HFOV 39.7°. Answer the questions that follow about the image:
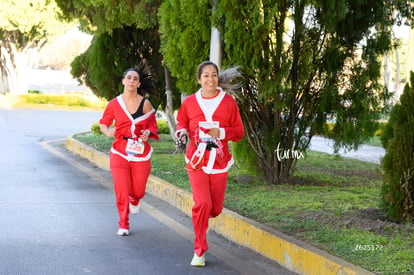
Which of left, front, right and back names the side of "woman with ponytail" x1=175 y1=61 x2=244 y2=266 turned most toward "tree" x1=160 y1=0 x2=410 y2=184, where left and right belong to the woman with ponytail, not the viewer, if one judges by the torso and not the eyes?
back

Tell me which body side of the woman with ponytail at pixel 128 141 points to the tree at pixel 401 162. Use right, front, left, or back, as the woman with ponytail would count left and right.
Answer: left

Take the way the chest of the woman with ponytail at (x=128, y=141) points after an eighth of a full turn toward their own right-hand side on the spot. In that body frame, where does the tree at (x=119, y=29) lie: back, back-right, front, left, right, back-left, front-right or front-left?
back-right

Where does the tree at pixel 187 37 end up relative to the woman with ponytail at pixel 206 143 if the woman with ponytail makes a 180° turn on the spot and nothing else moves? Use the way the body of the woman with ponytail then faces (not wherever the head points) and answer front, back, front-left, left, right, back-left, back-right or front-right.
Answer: front

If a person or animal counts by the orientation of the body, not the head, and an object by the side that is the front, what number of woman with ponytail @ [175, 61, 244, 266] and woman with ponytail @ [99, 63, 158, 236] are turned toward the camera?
2

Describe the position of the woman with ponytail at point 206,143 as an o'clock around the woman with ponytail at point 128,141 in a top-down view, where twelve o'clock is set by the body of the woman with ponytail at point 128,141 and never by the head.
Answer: the woman with ponytail at point 206,143 is roughly at 11 o'clock from the woman with ponytail at point 128,141.

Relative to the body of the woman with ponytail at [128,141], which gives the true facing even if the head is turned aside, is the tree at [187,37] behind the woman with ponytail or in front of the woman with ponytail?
behind

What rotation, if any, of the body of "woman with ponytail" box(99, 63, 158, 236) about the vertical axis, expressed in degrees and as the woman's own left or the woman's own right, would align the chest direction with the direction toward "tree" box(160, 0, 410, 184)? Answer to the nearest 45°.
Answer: approximately 135° to the woman's own left

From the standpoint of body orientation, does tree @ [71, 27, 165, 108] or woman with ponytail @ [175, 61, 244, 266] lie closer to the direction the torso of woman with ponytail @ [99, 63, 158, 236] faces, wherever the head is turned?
the woman with ponytail

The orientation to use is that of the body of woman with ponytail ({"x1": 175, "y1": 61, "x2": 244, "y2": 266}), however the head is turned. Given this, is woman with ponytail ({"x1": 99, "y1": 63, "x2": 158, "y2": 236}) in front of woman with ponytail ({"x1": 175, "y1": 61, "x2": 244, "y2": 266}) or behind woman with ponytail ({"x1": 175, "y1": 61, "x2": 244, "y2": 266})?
behind
